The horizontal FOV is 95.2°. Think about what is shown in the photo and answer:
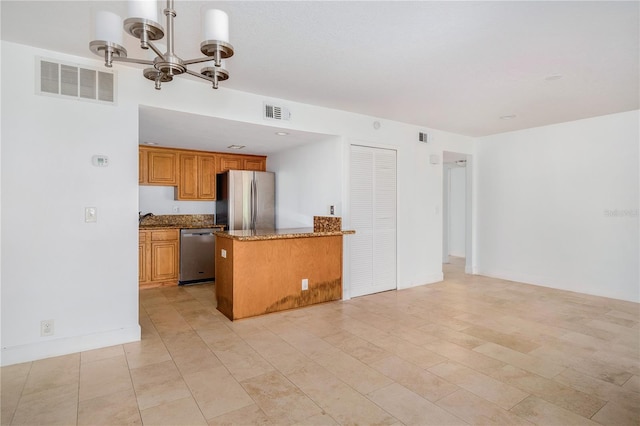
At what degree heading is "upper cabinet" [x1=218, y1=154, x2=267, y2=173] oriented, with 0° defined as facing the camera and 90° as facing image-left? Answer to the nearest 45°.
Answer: approximately 0°

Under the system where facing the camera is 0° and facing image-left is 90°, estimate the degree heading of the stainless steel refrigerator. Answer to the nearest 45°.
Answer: approximately 315°

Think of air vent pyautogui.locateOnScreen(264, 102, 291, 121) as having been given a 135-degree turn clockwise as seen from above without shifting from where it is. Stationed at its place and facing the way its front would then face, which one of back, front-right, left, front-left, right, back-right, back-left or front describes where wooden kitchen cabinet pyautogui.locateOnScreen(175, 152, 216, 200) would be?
front-right

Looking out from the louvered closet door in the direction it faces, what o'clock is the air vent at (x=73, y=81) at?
The air vent is roughly at 3 o'clock from the louvered closet door.
